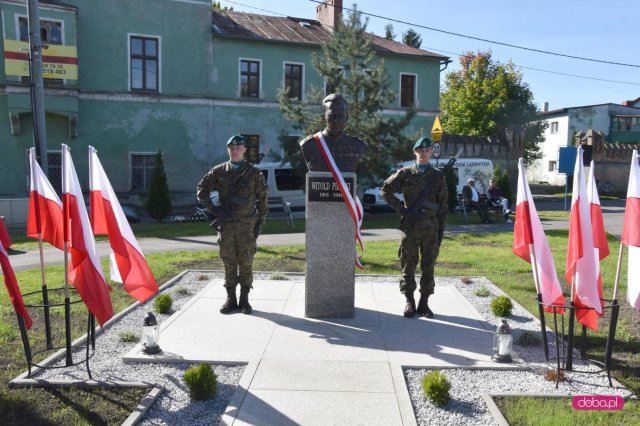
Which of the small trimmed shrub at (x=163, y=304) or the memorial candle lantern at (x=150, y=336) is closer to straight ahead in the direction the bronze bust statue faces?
the memorial candle lantern

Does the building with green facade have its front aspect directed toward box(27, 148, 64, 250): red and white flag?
yes

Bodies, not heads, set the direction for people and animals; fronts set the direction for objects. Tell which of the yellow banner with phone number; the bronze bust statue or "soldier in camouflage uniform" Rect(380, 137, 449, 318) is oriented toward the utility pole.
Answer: the yellow banner with phone number

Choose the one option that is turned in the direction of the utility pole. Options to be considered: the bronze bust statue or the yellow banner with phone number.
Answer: the yellow banner with phone number

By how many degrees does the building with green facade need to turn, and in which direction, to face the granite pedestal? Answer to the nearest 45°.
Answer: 0° — it already faces it
